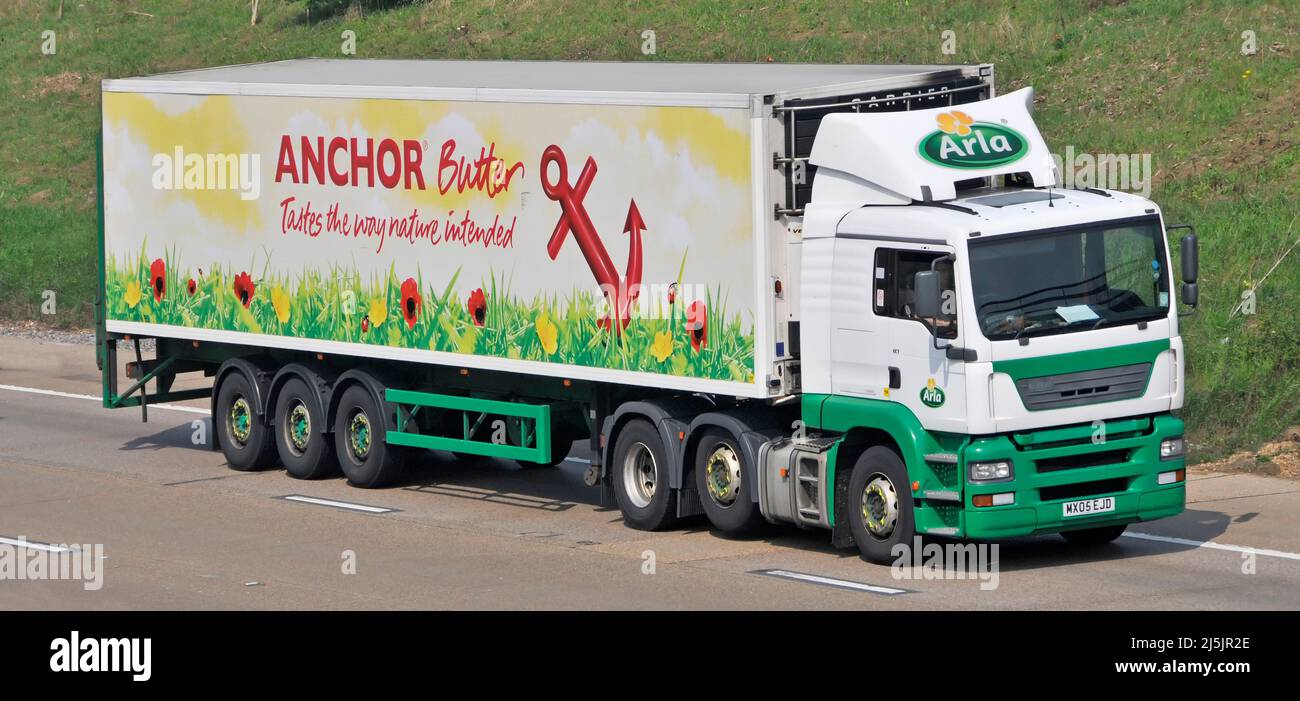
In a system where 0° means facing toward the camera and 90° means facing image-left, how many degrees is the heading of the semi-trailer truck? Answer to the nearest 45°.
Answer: approximately 315°
